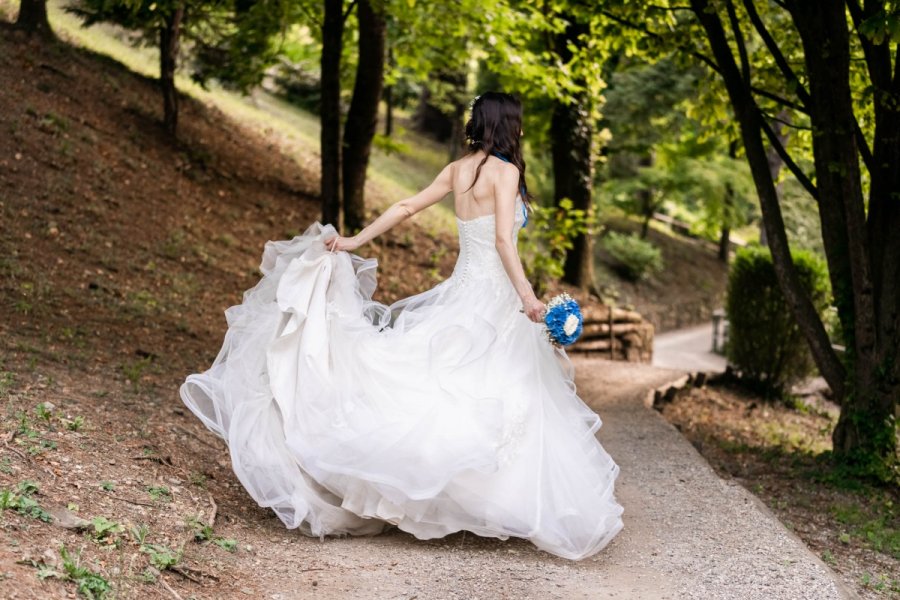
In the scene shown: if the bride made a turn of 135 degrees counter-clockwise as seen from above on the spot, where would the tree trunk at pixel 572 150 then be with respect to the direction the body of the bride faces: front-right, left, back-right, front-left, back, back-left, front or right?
right

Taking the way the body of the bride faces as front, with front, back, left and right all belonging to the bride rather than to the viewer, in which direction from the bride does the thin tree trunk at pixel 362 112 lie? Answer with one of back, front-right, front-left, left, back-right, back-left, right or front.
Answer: front-left

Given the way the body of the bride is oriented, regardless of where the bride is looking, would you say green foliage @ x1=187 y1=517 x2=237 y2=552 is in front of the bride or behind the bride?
behind

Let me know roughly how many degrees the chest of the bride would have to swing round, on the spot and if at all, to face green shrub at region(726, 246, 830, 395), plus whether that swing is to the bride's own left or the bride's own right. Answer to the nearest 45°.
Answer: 0° — they already face it

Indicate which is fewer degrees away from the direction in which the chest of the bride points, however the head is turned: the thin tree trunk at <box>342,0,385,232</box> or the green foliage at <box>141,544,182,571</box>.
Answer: the thin tree trunk

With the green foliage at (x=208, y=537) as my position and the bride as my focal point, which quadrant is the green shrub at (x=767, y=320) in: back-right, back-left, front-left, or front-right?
front-left

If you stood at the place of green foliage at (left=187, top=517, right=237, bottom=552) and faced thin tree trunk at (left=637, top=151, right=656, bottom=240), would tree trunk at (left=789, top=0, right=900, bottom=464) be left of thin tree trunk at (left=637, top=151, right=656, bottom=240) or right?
right

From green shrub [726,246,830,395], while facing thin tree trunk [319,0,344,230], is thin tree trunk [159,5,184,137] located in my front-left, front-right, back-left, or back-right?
front-right

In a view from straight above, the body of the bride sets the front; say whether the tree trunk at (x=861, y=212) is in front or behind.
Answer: in front

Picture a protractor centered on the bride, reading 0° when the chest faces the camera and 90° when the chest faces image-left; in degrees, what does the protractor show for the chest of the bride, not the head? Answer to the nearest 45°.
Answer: approximately 225°

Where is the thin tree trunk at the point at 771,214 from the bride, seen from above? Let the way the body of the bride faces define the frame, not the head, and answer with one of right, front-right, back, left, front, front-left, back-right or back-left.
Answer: front

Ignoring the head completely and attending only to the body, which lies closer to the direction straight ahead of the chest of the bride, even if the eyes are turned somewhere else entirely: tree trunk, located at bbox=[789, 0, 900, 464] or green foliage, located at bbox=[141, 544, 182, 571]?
the tree trunk

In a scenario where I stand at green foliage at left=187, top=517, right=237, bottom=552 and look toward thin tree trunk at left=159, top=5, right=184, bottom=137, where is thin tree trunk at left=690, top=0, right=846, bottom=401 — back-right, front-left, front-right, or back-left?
front-right

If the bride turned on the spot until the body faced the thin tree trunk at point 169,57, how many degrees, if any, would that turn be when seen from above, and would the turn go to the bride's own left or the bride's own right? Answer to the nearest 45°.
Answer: approximately 45° to the bride's own left

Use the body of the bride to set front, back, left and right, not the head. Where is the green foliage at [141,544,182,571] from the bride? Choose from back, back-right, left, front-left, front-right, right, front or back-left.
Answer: back

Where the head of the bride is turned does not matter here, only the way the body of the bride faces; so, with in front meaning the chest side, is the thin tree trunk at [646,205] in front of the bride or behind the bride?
in front
